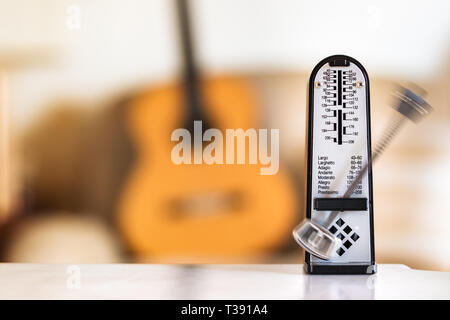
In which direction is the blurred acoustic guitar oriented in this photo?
toward the camera

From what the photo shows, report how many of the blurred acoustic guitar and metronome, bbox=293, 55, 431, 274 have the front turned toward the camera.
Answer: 2

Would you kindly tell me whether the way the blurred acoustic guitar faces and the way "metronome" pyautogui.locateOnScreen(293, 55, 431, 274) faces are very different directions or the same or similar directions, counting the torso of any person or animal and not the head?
same or similar directions
